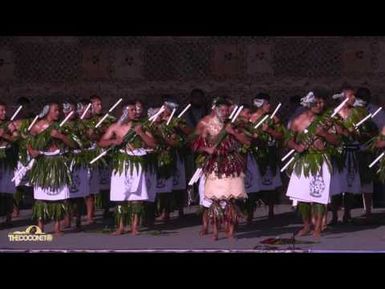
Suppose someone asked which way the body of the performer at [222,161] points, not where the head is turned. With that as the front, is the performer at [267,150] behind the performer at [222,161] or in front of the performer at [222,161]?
behind

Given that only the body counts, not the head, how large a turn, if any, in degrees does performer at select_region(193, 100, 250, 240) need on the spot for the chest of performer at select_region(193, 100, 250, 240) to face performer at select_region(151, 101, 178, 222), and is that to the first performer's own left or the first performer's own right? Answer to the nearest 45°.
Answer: approximately 135° to the first performer's own right

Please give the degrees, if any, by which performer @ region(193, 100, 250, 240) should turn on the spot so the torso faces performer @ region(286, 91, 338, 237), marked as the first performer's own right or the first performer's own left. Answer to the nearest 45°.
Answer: approximately 90° to the first performer's own left

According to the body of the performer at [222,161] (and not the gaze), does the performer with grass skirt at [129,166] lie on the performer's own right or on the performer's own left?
on the performer's own right

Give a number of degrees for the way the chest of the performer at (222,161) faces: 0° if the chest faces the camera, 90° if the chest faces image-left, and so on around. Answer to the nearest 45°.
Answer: approximately 0°
